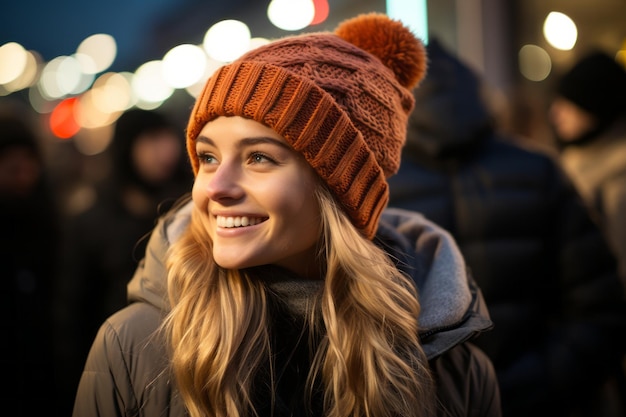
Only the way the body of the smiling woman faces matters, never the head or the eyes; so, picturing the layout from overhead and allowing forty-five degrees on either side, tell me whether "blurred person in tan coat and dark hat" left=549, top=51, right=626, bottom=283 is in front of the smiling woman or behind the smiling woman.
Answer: behind

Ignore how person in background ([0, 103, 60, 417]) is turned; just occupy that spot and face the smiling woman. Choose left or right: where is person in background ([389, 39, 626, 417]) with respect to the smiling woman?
left

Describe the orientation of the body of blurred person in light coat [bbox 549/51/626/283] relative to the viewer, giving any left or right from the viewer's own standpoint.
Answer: facing to the left of the viewer
